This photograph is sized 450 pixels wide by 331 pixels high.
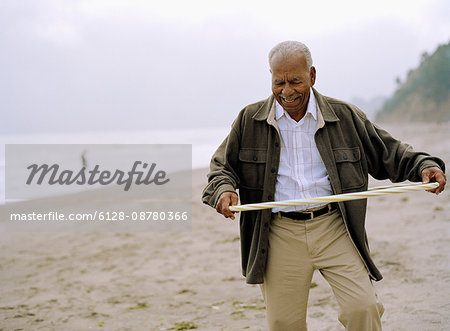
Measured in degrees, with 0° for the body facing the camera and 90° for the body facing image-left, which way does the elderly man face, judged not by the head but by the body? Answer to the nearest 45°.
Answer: approximately 0°
